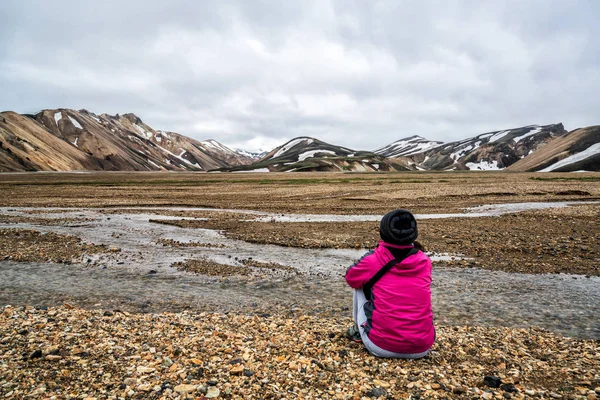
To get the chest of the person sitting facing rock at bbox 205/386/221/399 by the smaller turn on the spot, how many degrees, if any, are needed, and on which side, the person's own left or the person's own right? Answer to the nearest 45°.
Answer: approximately 90° to the person's own left

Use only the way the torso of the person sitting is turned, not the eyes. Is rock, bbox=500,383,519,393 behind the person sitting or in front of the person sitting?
behind

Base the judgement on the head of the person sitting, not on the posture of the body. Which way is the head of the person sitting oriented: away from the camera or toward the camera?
away from the camera

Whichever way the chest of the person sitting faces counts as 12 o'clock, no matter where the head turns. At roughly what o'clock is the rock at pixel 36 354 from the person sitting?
The rock is roughly at 10 o'clock from the person sitting.

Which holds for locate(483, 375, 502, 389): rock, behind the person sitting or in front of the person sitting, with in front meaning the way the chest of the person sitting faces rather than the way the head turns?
behind

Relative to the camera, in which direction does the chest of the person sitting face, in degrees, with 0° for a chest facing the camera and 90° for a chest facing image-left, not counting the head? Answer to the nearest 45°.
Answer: approximately 135°

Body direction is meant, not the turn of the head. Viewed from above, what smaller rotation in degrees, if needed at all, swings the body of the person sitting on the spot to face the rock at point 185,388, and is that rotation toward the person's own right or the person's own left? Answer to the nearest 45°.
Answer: approximately 90° to the person's own left
